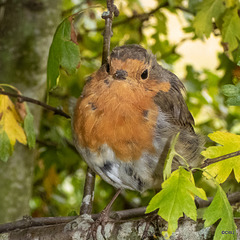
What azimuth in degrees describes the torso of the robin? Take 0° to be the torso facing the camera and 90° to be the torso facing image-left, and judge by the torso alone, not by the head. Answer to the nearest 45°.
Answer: approximately 45°
